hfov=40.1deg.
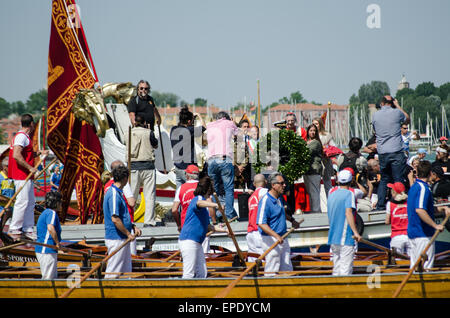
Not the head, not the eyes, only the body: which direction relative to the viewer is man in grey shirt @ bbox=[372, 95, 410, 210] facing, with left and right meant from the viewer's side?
facing away from the viewer

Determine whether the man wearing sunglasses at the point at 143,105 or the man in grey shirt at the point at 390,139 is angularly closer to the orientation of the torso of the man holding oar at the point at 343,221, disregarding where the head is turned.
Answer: the man in grey shirt

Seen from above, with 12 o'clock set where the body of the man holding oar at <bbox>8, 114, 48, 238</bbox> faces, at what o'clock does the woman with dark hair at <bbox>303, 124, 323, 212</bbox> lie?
The woman with dark hair is roughly at 12 o'clock from the man holding oar.

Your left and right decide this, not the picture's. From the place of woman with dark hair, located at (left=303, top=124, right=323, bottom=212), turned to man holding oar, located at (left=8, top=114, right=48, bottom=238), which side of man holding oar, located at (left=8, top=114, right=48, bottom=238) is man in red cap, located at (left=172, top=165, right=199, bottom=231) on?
left

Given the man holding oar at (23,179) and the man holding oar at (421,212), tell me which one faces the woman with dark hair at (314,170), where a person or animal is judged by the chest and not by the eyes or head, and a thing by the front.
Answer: the man holding oar at (23,179)

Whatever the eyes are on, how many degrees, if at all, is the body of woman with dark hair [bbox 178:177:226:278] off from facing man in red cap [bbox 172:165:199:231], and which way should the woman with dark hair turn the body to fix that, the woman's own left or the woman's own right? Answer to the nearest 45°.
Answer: approximately 90° to the woman's own left

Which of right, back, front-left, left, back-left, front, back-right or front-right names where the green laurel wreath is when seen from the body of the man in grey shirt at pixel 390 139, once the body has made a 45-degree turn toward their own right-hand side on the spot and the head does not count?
back-left

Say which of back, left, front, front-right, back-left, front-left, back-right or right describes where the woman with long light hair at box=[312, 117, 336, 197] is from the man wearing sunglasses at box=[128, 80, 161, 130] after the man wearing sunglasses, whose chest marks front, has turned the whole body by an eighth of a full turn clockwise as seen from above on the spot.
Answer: back-left

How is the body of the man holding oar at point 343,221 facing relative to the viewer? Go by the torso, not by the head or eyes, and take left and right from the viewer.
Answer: facing away from the viewer and to the right of the viewer

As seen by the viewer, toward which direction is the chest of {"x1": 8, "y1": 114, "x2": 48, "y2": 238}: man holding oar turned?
to the viewer's right
